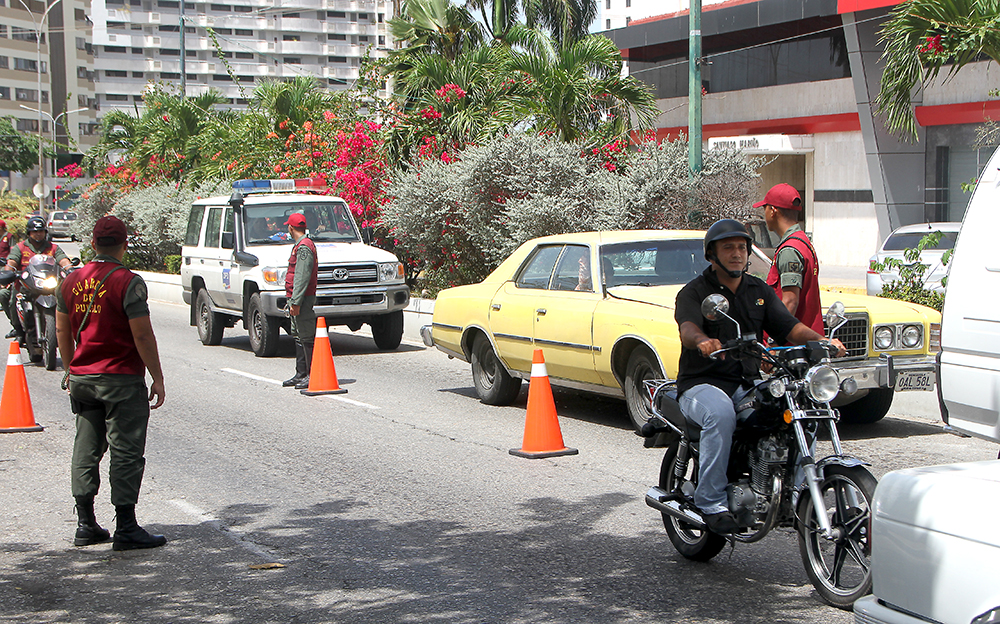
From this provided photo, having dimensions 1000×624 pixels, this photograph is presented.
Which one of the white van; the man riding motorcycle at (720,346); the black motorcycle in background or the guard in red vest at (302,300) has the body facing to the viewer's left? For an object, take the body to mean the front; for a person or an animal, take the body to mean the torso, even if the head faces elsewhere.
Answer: the guard in red vest

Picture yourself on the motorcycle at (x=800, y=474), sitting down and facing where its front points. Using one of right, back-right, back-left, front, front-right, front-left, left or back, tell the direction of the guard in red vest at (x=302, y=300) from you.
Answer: back

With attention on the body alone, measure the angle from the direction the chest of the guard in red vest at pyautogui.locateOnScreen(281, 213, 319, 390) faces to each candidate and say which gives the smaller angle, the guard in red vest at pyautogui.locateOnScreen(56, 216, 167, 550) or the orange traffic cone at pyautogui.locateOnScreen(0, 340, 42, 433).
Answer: the orange traffic cone

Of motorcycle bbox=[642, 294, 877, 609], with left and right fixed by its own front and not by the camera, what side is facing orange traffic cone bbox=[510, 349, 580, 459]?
back

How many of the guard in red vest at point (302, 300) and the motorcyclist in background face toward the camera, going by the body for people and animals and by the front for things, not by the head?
1

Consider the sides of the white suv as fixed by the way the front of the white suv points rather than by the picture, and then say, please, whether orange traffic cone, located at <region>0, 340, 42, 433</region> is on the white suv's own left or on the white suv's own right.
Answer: on the white suv's own right

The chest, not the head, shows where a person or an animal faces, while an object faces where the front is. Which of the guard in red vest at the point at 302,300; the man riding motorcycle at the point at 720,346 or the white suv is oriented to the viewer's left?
the guard in red vest

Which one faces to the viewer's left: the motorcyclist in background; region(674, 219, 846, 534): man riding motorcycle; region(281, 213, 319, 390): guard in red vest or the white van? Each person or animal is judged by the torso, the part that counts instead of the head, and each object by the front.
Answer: the guard in red vest

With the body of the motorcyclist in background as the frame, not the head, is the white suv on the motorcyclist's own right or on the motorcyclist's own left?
on the motorcyclist's own left

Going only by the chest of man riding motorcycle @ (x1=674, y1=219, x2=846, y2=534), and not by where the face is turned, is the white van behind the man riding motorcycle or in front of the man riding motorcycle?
in front

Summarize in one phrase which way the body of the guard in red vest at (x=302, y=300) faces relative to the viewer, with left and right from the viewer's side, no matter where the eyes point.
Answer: facing to the left of the viewer

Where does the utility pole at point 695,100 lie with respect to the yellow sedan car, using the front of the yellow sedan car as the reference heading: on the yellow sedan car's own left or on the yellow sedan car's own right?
on the yellow sedan car's own left

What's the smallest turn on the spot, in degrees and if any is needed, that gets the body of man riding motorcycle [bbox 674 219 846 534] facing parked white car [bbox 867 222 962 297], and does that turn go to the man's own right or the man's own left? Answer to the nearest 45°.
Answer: approximately 135° to the man's own left

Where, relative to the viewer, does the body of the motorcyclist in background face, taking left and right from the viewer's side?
facing the viewer

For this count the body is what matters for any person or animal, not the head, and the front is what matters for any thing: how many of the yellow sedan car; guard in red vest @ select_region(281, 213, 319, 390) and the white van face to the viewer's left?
1

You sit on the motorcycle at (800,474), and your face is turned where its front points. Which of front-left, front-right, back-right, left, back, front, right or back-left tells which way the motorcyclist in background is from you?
back
